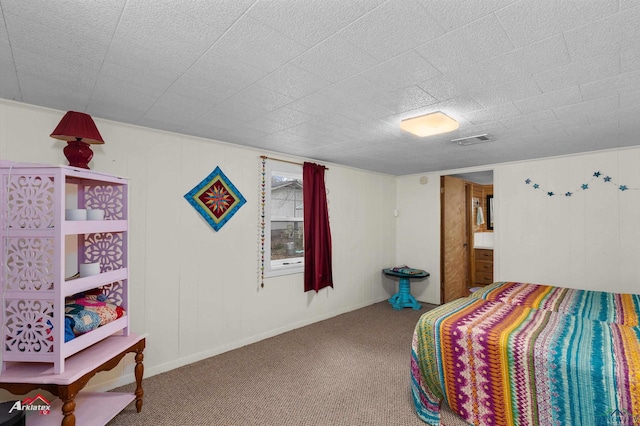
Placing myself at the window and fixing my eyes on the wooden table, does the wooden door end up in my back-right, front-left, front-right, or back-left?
back-left

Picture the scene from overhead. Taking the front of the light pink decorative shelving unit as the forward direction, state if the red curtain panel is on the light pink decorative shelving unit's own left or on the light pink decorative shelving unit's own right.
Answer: on the light pink decorative shelving unit's own left

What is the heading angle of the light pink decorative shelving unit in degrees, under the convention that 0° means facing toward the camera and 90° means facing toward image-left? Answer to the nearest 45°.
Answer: approximately 315°

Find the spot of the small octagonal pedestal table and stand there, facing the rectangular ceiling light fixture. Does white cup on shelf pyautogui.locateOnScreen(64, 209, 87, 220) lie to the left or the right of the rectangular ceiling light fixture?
right

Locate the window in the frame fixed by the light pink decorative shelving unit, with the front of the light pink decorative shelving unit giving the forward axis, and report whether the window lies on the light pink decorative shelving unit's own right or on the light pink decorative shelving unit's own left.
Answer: on the light pink decorative shelving unit's own left
